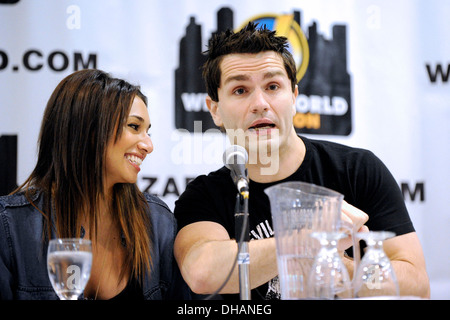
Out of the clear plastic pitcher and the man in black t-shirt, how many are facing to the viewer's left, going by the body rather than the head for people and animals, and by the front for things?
1

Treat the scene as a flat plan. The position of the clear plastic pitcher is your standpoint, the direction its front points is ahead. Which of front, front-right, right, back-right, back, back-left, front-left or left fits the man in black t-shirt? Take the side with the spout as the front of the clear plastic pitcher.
right

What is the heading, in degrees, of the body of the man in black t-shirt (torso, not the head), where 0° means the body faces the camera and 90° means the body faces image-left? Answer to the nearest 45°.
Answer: approximately 0°

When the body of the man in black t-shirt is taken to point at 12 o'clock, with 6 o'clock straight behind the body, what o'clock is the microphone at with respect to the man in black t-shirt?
The microphone is roughly at 12 o'clock from the man in black t-shirt.

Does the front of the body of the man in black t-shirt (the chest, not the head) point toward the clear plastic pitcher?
yes

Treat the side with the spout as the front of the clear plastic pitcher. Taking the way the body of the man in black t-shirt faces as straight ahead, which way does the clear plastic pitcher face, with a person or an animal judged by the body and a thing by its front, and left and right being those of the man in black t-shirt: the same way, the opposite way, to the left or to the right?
to the right

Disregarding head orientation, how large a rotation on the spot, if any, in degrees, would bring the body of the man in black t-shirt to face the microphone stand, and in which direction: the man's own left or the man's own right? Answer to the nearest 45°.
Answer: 0° — they already face it

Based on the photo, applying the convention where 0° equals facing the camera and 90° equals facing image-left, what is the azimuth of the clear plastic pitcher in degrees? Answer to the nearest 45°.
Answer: approximately 90°
